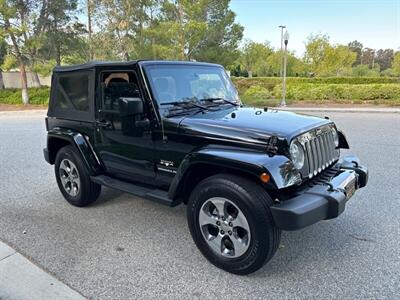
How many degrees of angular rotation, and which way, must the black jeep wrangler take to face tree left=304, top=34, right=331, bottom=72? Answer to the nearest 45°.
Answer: approximately 135° to its left

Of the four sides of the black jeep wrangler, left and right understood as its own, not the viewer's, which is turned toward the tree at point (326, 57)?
left

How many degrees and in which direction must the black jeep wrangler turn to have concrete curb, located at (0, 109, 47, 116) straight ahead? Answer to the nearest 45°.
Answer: approximately 180°

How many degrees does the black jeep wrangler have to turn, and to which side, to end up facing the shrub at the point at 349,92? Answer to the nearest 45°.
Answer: approximately 90° to its left

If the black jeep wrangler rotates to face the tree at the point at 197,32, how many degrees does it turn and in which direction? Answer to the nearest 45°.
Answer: approximately 135° to its left

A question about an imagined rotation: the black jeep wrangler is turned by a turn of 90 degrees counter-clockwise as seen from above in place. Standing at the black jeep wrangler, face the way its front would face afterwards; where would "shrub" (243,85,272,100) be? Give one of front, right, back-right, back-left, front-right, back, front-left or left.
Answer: front-left

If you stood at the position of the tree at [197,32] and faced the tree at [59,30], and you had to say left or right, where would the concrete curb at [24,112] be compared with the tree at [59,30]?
left

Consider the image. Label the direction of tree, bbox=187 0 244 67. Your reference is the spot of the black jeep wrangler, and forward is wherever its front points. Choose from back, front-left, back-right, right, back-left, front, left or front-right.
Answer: back-left

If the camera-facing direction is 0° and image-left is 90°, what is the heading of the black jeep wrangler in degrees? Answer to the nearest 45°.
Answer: approximately 315°

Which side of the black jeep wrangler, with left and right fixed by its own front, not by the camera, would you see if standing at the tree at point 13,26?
back

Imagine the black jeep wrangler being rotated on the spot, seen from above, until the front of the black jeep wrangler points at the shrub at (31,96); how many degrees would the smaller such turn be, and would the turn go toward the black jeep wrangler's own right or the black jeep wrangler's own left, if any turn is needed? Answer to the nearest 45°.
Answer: approximately 180°

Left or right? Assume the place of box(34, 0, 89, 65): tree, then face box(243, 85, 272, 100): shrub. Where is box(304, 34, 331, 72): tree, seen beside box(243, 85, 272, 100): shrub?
left

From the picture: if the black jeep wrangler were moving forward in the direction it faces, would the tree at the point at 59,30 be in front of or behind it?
behind
